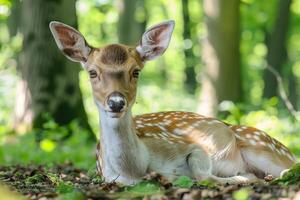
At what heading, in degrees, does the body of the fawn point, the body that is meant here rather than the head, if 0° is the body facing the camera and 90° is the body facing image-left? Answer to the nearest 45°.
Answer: approximately 45°

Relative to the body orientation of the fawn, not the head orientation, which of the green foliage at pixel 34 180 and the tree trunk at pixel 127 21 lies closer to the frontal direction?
the green foliage

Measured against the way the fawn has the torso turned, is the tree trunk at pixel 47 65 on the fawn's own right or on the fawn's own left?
on the fawn's own right

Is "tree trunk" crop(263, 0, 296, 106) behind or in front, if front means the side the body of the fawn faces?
behind

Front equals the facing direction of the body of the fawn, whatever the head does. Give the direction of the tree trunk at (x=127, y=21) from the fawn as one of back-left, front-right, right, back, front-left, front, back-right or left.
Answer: back-right
